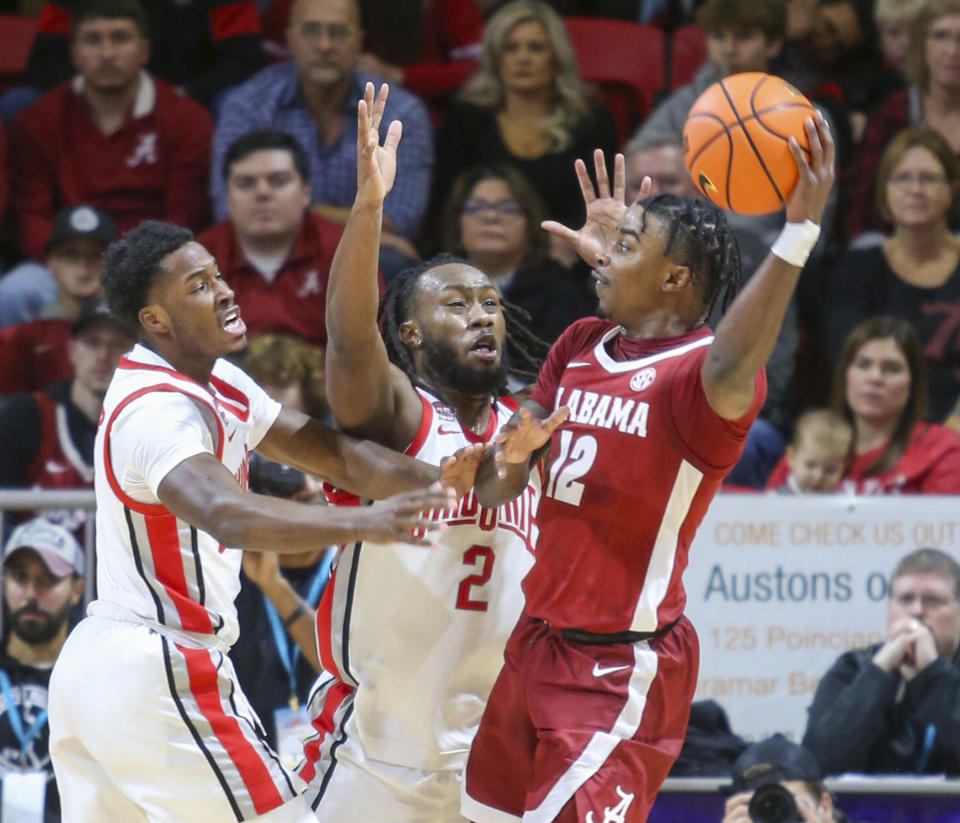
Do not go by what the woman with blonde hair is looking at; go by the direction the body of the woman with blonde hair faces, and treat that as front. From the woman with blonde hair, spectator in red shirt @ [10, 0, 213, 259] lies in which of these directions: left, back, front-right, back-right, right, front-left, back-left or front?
right

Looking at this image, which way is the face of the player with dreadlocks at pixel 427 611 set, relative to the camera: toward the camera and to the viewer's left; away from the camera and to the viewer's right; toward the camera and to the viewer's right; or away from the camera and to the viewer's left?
toward the camera and to the viewer's right

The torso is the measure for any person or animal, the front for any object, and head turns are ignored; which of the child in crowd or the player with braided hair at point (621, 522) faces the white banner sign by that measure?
the child in crowd

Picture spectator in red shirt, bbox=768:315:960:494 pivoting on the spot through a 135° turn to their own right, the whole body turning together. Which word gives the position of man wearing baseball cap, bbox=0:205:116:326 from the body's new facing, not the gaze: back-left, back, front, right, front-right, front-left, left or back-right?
front-left

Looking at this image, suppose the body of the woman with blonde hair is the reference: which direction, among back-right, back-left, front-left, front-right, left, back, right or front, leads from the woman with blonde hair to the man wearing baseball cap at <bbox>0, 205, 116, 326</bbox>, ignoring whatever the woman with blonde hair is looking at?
right

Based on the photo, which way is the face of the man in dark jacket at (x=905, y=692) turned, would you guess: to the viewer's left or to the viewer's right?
to the viewer's left

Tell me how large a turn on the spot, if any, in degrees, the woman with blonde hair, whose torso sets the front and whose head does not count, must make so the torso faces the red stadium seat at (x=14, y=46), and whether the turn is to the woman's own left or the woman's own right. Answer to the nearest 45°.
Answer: approximately 90° to the woman's own right

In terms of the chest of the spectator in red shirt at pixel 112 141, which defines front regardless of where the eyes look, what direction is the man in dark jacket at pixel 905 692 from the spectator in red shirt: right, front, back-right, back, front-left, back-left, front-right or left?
front-left

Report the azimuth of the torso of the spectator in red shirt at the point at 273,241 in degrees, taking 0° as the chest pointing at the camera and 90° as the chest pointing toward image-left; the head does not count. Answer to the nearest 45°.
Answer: approximately 0°

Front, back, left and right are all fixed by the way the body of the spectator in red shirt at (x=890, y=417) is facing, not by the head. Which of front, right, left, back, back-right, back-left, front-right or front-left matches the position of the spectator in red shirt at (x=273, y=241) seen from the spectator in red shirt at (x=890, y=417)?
right
